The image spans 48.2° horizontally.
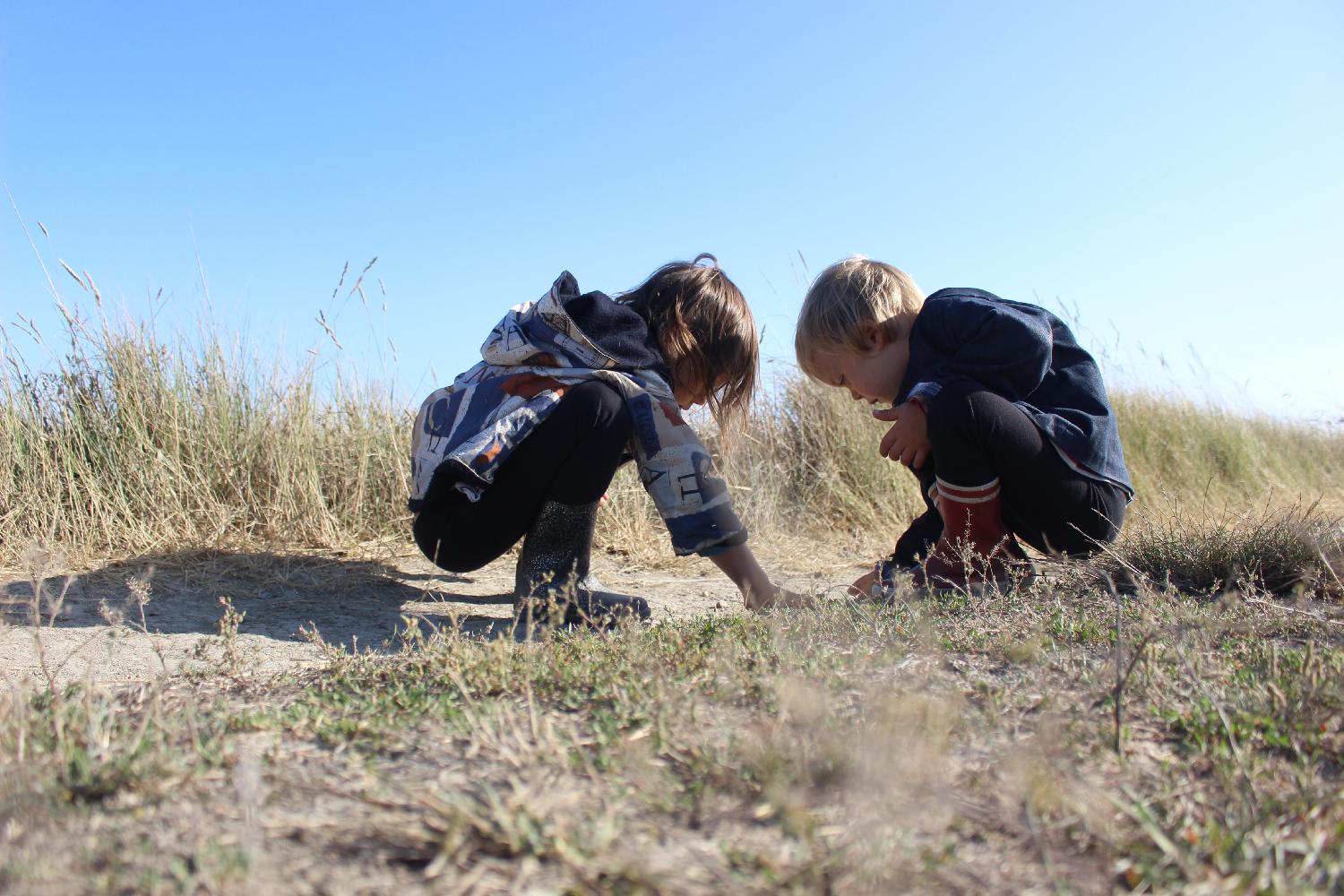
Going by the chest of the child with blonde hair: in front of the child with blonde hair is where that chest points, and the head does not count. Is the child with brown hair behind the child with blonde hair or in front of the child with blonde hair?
in front

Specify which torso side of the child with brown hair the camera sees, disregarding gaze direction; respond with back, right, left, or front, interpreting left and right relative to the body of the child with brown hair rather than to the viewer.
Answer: right

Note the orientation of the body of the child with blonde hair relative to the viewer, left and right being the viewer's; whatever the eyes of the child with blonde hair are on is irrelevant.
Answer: facing to the left of the viewer

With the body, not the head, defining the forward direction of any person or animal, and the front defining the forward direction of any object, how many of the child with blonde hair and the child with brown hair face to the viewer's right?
1

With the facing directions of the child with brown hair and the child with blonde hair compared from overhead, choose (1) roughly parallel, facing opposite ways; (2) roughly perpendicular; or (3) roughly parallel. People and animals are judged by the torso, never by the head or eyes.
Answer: roughly parallel, facing opposite ways

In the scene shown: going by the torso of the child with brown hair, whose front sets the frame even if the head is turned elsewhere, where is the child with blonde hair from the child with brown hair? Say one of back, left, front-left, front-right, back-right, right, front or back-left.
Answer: front
